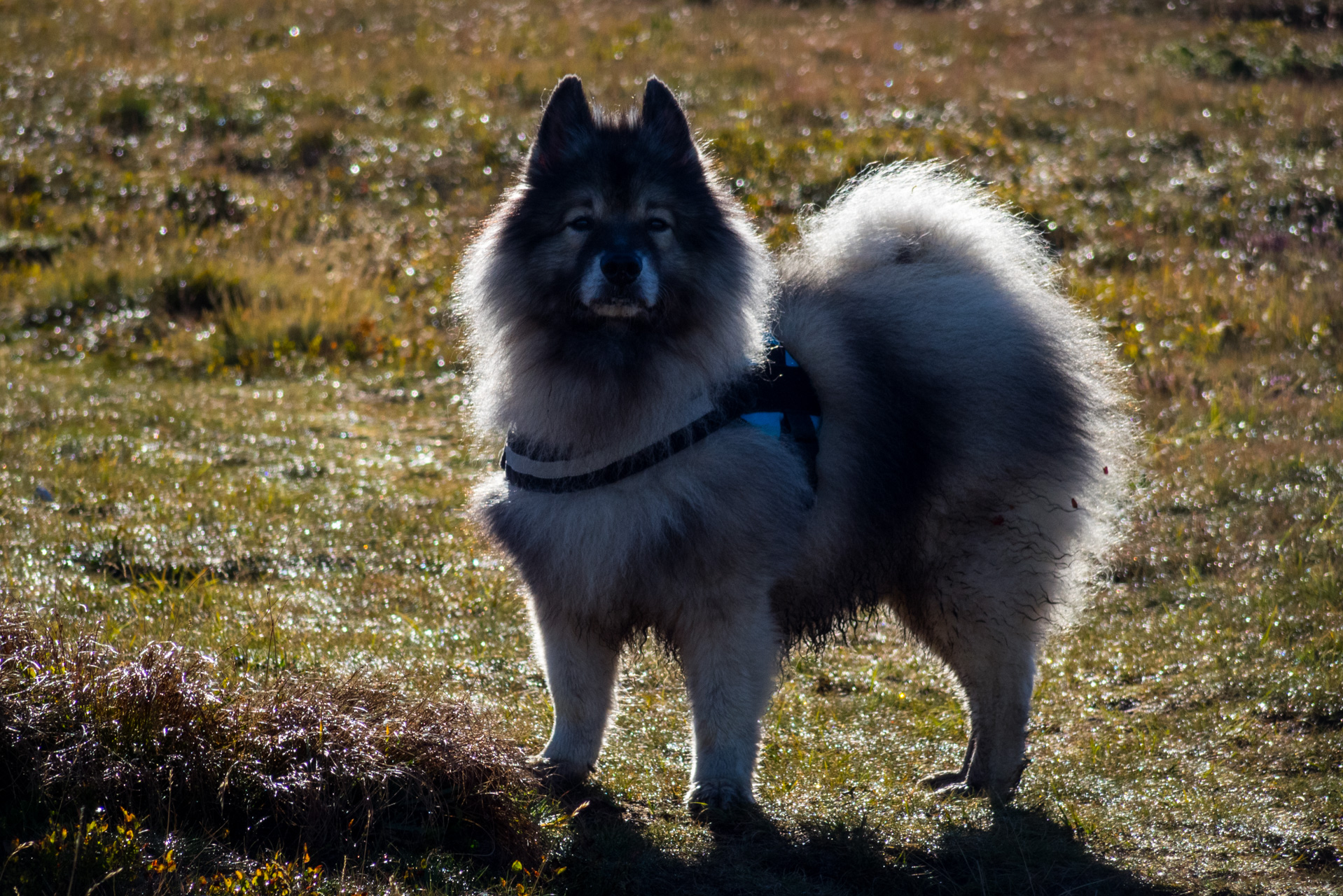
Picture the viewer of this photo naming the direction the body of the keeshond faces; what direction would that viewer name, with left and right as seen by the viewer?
facing the viewer and to the left of the viewer

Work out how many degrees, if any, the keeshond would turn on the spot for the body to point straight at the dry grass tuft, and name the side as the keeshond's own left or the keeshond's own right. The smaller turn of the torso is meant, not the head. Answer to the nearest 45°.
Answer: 0° — it already faces it
